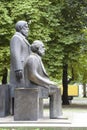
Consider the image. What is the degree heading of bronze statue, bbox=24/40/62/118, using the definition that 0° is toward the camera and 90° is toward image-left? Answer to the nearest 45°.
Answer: approximately 270°

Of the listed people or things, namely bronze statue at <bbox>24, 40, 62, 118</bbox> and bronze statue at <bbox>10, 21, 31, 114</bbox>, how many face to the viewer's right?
2

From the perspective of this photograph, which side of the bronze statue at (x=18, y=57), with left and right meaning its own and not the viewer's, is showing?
right

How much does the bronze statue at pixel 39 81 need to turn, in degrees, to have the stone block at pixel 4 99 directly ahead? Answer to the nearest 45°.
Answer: approximately 135° to its left
